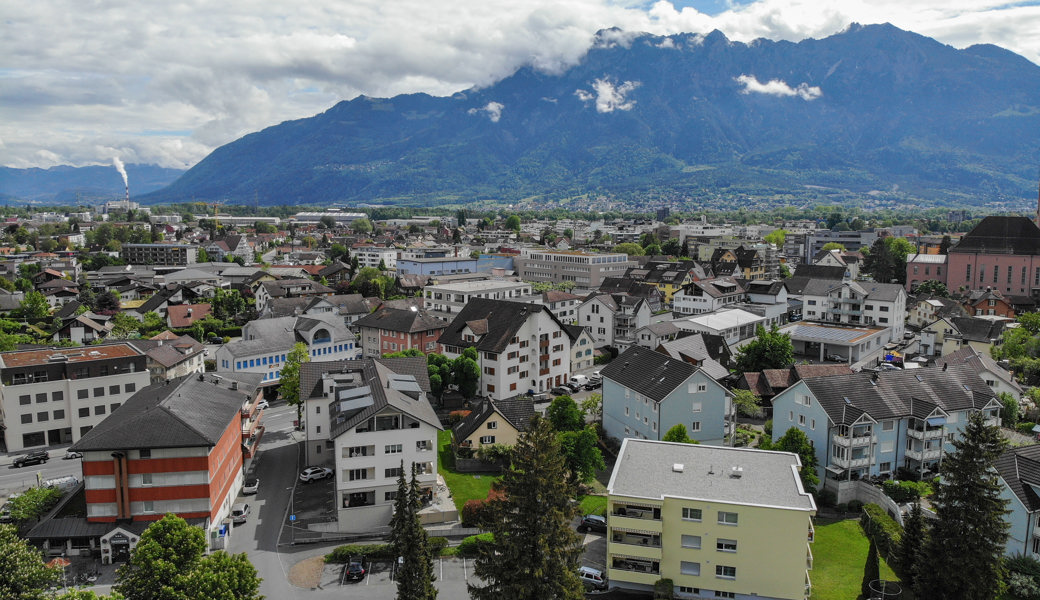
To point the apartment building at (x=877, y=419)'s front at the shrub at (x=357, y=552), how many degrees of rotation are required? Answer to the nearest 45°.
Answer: approximately 90° to its right

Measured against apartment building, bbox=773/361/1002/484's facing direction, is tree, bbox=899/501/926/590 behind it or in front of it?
in front

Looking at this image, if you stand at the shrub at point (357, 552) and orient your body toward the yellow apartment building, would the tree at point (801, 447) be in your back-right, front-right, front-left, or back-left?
front-left

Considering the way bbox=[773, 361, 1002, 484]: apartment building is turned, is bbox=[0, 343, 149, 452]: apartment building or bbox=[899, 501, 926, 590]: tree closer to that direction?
the tree

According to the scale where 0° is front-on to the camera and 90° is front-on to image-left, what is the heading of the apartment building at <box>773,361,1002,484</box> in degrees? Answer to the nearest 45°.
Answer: approximately 315°

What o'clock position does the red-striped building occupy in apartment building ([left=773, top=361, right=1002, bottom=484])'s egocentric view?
The red-striped building is roughly at 3 o'clock from the apartment building.

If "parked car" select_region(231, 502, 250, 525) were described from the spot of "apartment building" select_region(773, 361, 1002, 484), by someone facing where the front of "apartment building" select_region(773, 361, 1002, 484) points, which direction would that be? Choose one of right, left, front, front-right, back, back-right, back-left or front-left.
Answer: right

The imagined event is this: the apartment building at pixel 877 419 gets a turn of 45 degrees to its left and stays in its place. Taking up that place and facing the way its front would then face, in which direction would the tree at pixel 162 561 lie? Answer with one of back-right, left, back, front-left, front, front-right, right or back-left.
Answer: back-right

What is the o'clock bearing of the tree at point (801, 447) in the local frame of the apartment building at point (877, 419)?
The tree is roughly at 3 o'clock from the apartment building.

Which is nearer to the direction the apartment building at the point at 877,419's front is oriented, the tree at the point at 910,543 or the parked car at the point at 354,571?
the tree

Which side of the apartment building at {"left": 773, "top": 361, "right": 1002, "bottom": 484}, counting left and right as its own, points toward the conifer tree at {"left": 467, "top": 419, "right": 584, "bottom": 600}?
right

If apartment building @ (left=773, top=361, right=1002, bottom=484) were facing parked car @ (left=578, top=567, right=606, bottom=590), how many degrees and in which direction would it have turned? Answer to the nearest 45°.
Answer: approximately 90° to its right

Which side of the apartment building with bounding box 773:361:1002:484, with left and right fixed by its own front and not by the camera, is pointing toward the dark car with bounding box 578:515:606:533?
right
